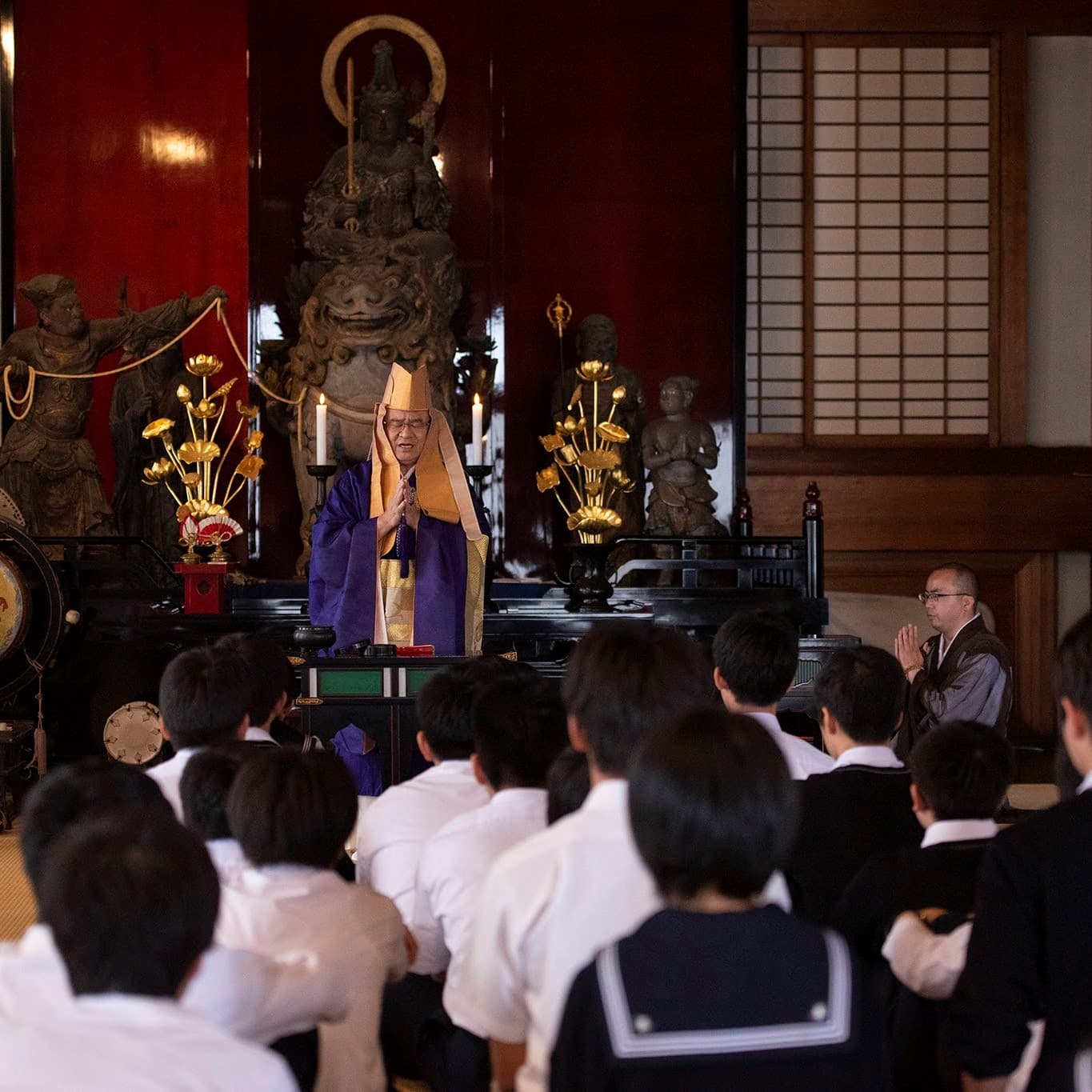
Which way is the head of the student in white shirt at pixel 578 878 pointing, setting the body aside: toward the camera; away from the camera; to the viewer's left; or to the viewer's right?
away from the camera

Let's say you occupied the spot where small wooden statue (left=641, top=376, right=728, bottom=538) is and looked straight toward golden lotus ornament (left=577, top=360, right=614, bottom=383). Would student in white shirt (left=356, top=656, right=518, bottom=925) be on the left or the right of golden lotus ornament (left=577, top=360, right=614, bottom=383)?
left

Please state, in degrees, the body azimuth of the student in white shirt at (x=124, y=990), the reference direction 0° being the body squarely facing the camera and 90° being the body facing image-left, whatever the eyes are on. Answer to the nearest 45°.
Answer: approximately 180°

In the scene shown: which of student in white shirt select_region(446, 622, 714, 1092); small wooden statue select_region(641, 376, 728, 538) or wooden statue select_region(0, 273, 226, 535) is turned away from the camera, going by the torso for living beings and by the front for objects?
the student in white shirt

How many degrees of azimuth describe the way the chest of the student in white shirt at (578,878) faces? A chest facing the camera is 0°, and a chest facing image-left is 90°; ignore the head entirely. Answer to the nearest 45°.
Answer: approximately 180°

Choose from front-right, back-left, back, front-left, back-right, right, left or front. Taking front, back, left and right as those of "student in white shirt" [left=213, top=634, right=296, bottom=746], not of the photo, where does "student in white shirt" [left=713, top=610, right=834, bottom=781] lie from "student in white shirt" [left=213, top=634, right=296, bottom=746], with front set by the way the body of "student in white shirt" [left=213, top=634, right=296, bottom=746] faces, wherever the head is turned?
front-right

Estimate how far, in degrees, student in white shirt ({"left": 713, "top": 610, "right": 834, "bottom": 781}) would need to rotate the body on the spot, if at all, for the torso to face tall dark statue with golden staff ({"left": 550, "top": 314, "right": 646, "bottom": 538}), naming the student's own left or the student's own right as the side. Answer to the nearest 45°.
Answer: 0° — they already face it

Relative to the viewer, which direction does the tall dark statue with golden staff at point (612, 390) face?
toward the camera

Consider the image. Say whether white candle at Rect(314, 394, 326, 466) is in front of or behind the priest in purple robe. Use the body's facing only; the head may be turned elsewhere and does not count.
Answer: behind

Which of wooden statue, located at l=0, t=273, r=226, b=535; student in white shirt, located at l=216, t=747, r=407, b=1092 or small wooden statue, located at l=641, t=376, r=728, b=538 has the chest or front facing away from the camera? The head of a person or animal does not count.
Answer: the student in white shirt

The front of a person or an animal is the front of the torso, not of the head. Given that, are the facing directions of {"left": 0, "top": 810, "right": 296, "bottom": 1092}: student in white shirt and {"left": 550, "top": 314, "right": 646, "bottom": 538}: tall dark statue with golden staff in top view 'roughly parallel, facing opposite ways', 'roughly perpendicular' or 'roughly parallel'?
roughly parallel, facing opposite ways

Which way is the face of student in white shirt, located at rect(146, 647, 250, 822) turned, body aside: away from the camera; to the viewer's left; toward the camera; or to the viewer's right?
away from the camera

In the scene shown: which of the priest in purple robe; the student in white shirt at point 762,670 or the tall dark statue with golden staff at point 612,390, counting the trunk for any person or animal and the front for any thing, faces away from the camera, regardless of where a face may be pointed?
the student in white shirt

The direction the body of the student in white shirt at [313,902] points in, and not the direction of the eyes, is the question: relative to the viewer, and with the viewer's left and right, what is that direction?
facing away from the viewer

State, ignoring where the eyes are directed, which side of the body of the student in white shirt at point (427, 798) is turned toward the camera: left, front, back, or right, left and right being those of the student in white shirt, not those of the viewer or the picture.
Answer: back

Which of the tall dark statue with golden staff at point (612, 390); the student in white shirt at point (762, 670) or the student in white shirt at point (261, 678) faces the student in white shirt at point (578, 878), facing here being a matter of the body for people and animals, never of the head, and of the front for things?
the tall dark statue with golden staff

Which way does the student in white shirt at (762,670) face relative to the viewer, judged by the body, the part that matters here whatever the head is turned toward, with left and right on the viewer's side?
facing away from the viewer
